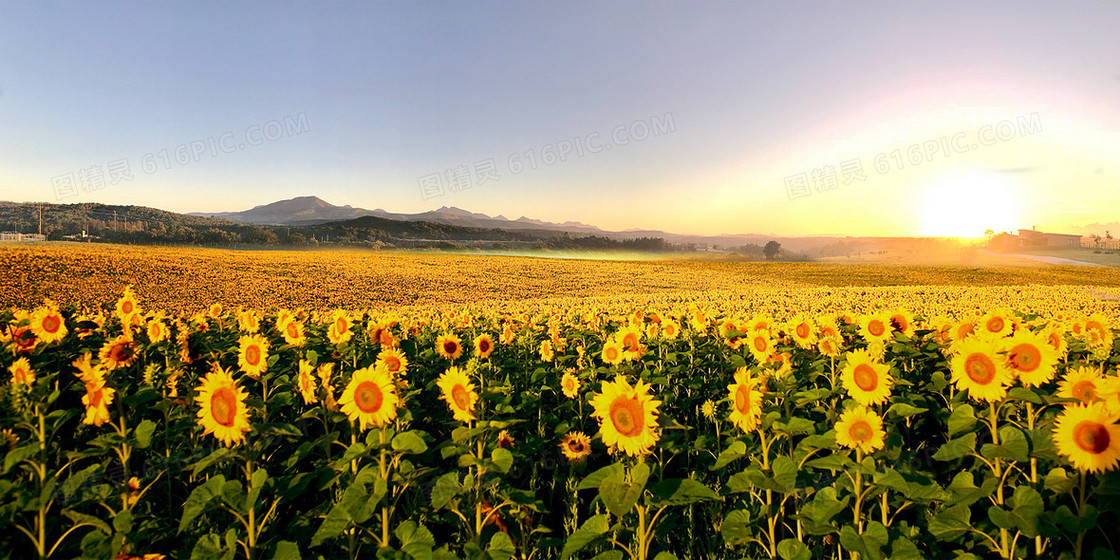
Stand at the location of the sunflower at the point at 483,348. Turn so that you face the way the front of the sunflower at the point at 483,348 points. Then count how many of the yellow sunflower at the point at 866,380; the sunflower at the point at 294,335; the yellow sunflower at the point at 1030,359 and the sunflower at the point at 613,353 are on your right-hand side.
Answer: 1

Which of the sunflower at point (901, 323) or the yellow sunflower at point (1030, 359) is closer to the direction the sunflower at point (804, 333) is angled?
the yellow sunflower

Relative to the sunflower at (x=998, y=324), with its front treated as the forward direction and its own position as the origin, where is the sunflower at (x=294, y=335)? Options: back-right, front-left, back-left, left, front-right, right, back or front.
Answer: front-right

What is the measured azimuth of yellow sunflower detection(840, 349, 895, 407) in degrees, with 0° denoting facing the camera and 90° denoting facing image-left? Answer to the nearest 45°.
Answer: approximately 0°

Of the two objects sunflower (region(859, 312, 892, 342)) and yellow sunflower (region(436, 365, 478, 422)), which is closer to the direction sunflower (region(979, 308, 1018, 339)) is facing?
the yellow sunflower

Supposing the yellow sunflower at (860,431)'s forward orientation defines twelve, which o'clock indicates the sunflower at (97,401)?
The sunflower is roughly at 2 o'clock from the yellow sunflower.

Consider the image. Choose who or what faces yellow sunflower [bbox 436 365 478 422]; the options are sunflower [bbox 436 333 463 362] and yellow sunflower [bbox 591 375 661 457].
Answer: the sunflower

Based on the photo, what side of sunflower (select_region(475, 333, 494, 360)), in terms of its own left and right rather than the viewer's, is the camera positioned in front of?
front

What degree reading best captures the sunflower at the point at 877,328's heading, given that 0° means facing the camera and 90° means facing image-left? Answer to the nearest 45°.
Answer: approximately 0°

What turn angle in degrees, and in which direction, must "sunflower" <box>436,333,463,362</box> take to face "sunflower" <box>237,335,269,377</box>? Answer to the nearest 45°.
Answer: approximately 45° to its right

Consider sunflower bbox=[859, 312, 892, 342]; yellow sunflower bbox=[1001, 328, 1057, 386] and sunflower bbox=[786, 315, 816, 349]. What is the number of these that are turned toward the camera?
3

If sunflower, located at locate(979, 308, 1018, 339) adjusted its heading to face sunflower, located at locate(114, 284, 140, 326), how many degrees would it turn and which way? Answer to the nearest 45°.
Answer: approximately 45° to its right

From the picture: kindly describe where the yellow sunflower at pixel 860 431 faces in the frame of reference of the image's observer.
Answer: facing the viewer
